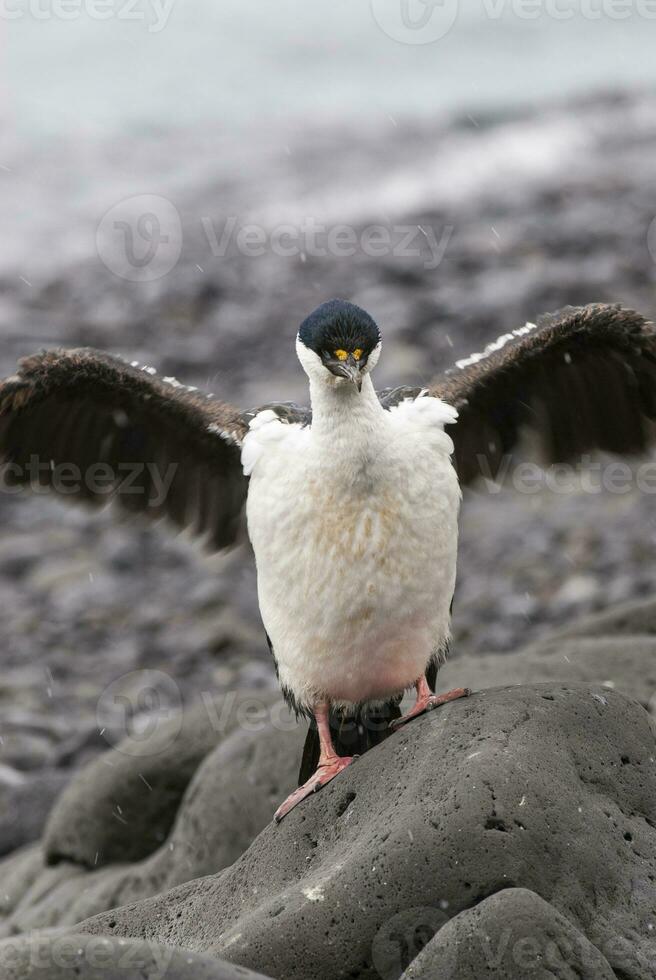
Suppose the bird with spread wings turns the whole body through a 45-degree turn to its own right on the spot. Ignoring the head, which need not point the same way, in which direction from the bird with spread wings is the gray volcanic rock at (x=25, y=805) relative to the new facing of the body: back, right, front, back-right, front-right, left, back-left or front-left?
right

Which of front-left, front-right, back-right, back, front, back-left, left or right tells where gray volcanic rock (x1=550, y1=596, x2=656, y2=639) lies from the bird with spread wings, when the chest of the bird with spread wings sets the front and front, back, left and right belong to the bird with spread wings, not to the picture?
back-left

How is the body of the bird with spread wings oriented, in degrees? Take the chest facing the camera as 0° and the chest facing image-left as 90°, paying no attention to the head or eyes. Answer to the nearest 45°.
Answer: approximately 0°

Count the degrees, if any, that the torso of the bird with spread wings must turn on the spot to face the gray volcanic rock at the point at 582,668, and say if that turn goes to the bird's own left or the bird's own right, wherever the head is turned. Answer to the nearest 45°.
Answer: approximately 135° to the bird's own left
